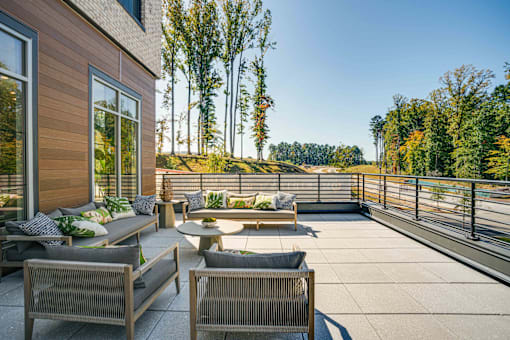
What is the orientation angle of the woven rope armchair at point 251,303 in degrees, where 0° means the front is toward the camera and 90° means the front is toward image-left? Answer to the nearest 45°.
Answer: approximately 180°

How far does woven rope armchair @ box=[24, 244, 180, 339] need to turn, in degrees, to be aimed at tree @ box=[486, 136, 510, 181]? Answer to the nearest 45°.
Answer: approximately 45° to its right

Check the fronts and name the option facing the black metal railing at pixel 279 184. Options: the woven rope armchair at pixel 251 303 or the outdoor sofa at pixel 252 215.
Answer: the woven rope armchair

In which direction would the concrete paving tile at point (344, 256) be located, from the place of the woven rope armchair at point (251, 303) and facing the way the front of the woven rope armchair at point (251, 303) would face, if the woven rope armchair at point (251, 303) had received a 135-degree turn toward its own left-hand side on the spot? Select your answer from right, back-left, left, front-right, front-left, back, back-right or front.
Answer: back

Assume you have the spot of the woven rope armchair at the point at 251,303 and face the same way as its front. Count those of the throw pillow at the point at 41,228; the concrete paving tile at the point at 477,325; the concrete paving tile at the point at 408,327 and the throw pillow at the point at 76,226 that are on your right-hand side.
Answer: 2

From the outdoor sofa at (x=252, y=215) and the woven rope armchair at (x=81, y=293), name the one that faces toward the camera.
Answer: the outdoor sofa

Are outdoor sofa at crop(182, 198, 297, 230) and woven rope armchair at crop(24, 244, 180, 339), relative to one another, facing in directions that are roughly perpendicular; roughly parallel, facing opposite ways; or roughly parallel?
roughly parallel, facing opposite ways

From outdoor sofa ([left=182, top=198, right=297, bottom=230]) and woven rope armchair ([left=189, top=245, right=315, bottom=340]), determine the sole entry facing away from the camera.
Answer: the woven rope armchair

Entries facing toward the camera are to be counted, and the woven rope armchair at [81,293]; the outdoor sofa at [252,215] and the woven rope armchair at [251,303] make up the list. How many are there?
1

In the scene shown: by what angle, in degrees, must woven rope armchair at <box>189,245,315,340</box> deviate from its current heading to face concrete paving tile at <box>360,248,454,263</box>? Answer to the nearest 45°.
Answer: approximately 45° to its right

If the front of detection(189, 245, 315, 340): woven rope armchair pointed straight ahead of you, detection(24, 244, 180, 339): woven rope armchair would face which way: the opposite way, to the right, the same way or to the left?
the same way

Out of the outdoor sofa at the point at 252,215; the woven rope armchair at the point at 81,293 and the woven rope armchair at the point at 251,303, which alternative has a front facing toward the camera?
the outdoor sofa

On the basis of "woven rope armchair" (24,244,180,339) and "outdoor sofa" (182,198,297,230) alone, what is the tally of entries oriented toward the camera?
1

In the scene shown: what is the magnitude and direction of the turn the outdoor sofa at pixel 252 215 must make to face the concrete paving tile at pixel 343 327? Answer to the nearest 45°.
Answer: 0° — it already faces it

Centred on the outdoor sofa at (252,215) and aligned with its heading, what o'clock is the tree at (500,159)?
The tree is roughly at 8 o'clock from the outdoor sofa.

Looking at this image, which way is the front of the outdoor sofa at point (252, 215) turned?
toward the camera

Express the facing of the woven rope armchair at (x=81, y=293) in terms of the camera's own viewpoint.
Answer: facing away from the viewer and to the right of the viewer

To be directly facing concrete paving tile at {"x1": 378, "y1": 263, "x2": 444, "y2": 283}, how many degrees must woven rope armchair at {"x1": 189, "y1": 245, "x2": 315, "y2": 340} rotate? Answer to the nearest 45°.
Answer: approximately 45° to its right

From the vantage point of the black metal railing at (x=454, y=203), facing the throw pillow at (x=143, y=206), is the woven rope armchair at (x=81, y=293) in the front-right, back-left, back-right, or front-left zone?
front-left

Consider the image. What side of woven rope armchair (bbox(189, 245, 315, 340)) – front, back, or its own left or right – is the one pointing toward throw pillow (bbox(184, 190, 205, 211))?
front

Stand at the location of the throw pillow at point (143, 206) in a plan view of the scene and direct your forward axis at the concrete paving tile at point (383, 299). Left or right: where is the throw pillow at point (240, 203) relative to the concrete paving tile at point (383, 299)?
left
